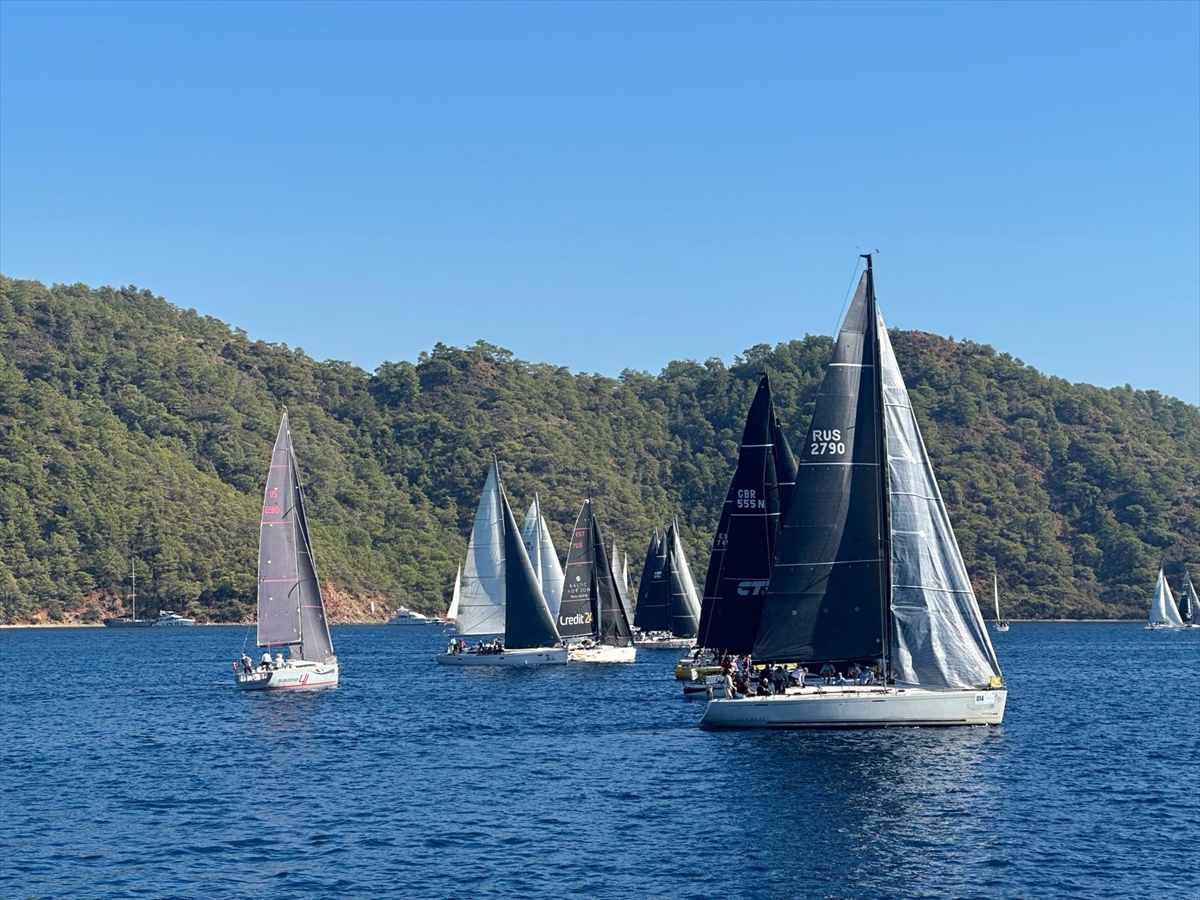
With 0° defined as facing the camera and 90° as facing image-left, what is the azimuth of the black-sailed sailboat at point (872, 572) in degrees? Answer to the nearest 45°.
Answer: approximately 270°
